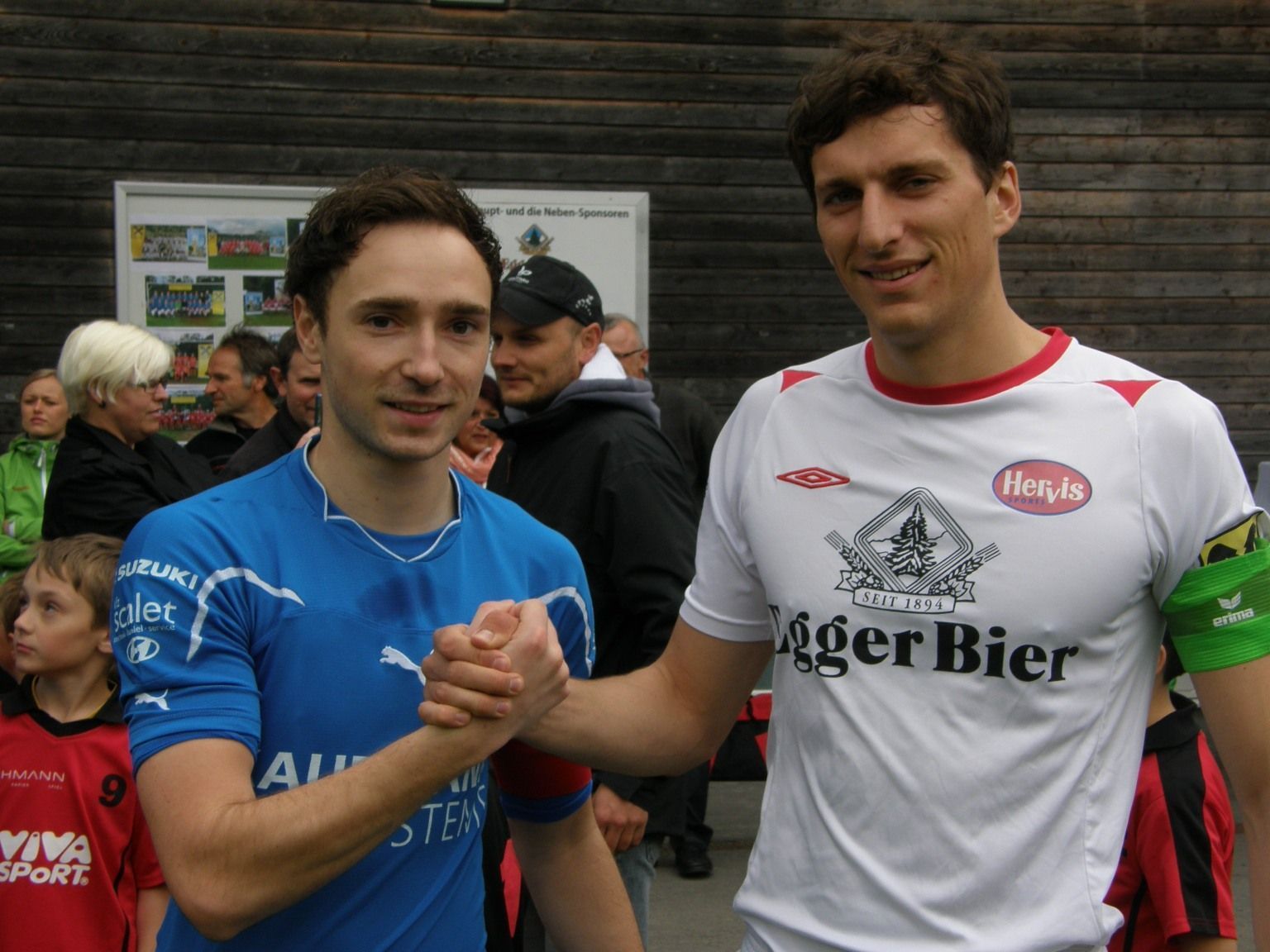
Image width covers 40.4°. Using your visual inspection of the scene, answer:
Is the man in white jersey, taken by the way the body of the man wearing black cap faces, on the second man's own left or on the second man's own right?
on the second man's own left

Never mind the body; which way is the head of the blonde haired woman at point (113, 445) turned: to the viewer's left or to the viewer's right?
to the viewer's right

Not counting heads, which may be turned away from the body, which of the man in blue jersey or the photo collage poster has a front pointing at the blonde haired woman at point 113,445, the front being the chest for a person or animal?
the photo collage poster

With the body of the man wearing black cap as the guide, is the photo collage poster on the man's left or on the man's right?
on the man's right

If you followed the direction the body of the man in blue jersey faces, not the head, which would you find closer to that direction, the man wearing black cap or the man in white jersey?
the man in white jersey

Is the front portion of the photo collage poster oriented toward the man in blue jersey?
yes

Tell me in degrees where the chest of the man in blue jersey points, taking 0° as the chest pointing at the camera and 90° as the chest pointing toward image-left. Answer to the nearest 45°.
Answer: approximately 315°
